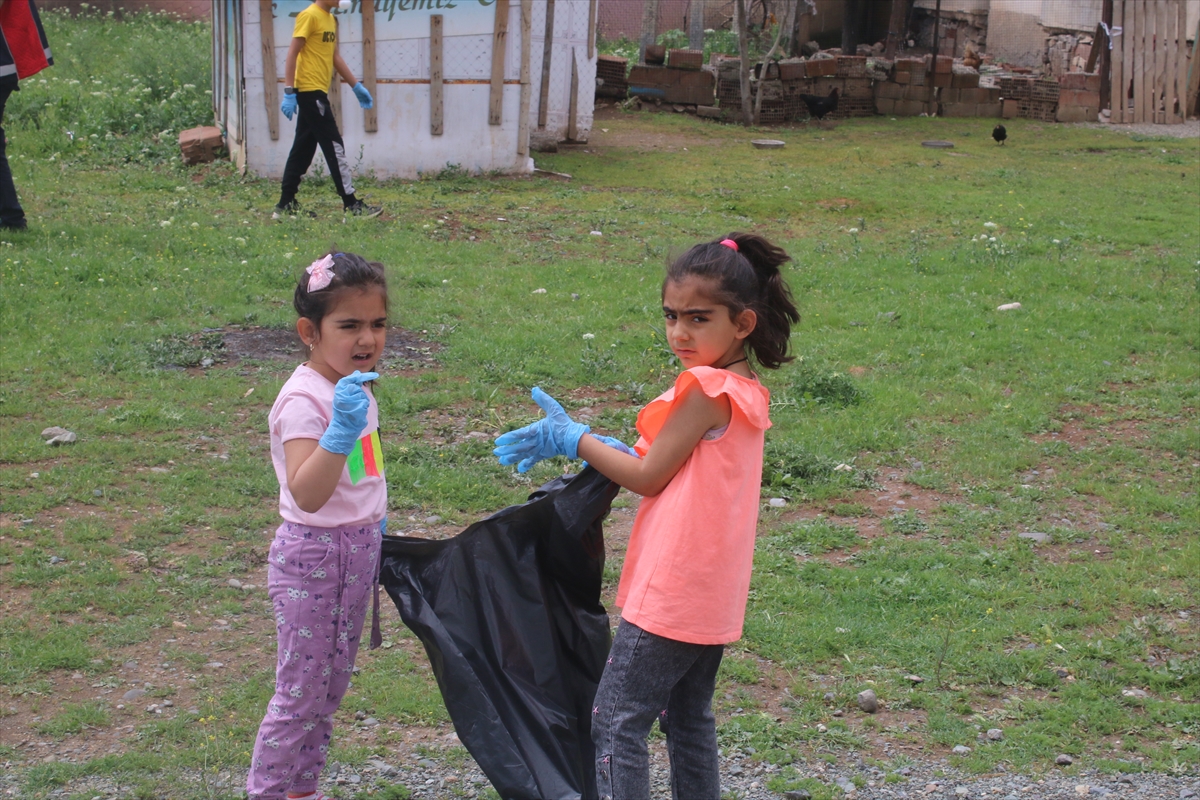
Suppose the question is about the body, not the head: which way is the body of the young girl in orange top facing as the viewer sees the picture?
to the viewer's left

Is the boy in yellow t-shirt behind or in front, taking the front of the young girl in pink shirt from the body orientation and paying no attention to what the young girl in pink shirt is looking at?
behind

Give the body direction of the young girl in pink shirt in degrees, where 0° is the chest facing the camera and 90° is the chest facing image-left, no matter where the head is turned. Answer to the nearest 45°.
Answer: approximately 315°

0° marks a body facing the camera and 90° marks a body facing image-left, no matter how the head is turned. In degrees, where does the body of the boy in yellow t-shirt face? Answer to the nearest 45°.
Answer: approximately 315°

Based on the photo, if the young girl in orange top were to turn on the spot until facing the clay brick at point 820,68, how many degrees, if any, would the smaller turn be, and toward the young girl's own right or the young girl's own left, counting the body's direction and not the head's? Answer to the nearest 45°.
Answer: approximately 90° to the young girl's own right
